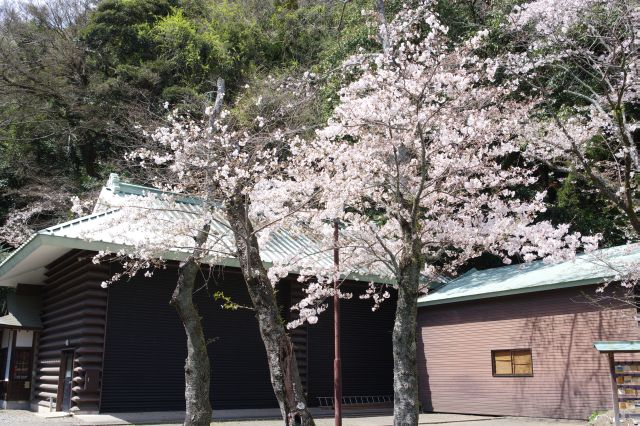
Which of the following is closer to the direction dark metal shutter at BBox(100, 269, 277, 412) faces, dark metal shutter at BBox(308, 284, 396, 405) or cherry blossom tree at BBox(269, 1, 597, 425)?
the cherry blossom tree

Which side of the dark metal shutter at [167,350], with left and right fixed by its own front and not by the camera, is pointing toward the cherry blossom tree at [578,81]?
left

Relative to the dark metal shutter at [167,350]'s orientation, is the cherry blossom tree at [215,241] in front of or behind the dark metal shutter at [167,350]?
in front

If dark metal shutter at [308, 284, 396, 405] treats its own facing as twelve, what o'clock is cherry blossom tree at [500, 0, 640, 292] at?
The cherry blossom tree is roughly at 10 o'clock from the dark metal shutter.

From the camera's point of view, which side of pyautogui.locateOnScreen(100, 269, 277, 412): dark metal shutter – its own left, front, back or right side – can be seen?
front

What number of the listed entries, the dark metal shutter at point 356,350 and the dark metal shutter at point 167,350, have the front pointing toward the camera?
2

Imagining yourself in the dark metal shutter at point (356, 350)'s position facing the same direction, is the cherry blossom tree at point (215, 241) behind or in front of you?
in front

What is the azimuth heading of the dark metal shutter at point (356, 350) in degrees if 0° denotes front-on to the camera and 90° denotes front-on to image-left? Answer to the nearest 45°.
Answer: approximately 0°

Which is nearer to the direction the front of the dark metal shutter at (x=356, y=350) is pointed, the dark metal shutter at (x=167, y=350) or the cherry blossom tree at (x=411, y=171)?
the cherry blossom tree

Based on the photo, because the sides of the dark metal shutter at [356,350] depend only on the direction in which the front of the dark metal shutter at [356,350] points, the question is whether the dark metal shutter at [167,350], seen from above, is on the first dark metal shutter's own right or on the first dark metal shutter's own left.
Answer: on the first dark metal shutter's own right

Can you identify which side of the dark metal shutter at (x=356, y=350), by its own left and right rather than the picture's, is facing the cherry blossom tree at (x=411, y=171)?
front

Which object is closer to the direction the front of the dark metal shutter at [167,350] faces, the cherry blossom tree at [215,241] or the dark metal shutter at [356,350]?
the cherry blossom tree

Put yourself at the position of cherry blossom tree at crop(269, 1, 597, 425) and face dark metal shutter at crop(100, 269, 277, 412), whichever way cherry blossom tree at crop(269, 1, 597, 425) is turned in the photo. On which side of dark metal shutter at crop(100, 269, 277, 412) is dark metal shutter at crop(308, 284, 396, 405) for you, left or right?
right
